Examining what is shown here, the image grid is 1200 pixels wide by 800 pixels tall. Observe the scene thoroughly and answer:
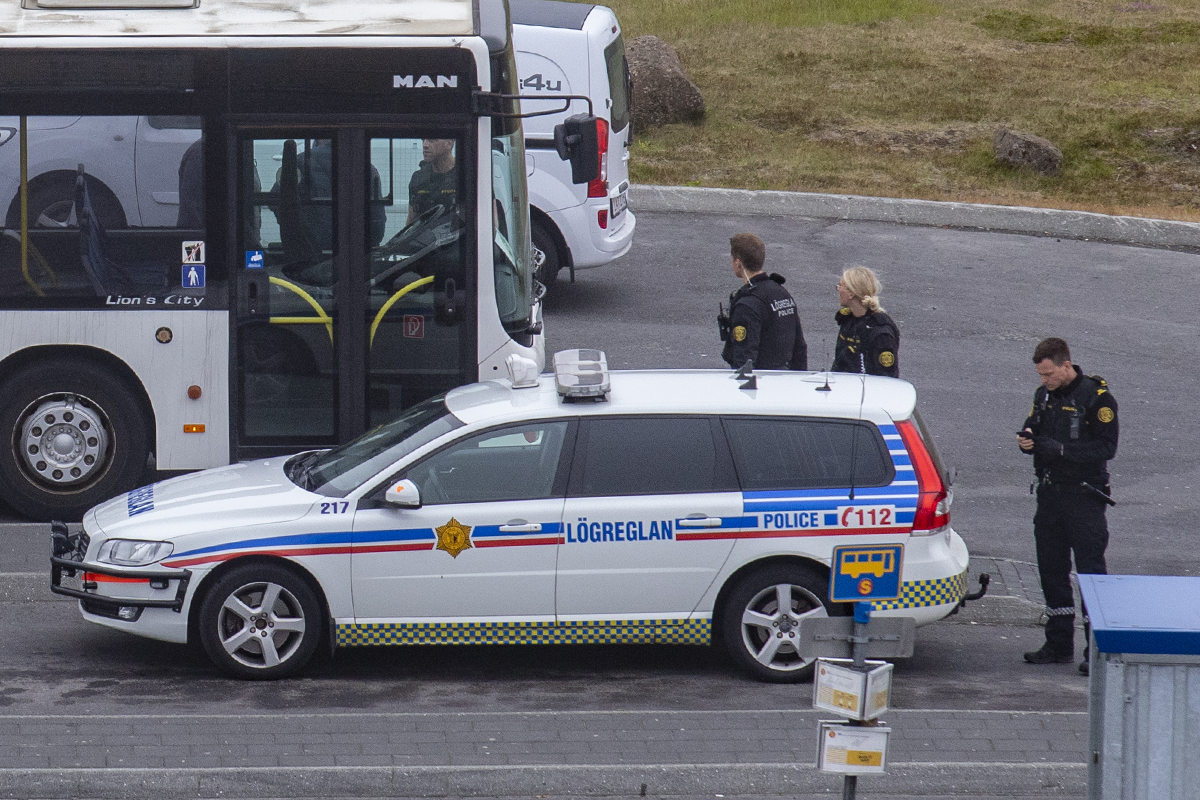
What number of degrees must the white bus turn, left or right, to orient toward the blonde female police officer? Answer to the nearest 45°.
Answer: approximately 45° to its right

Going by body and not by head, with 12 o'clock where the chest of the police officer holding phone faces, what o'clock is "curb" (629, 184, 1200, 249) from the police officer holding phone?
The curb is roughly at 4 o'clock from the police officer holding phone.

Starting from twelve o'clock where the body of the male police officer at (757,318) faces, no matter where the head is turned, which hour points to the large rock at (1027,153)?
The large rock is roughly at 2 o'clock from the male police officer.

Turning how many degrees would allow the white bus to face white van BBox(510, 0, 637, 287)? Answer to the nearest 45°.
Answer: approximately 45° to its left

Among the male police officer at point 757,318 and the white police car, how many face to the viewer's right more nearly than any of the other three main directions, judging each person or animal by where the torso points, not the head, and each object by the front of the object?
0

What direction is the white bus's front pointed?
to the viewer's right

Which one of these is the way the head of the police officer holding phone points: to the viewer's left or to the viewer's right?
to the viewer's left

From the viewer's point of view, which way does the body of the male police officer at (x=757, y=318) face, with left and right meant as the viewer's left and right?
facing away from the viewer and to the left of the viewer

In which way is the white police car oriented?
to the viewer's left

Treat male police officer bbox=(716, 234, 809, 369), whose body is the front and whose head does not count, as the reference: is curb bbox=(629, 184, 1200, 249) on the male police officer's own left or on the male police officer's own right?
on the male police officer's own right

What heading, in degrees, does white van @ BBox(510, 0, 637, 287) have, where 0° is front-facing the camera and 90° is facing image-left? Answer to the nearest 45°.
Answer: approximately 135°

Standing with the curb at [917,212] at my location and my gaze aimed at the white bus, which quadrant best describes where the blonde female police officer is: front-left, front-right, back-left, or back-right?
front-left

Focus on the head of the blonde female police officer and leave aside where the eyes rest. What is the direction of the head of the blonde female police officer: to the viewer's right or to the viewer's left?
to the viewer's left
